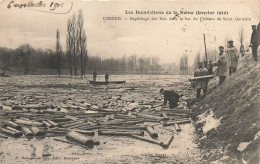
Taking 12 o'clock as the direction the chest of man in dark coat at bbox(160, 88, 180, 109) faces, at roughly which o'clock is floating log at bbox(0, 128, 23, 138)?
The floating log is roughly at 11 o'clock from the man in dark coat.

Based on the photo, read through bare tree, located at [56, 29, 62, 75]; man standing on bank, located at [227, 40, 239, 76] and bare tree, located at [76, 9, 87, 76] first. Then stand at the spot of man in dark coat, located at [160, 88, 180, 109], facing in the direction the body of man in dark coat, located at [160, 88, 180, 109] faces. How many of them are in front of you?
2

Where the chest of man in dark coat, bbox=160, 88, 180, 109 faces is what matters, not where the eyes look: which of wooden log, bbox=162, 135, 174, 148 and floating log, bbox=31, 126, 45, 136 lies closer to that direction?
the floating log

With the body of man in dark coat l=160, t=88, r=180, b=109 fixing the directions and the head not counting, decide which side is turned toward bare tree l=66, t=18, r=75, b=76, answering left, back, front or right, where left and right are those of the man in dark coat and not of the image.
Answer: right

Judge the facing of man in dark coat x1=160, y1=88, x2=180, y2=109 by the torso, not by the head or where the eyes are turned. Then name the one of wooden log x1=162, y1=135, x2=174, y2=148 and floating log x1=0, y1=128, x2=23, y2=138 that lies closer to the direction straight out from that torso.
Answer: the floating log

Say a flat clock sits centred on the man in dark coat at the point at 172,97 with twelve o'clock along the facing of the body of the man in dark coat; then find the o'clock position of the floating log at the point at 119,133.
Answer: The floating log is roughly at 10 o'clock from the man in dark coat.

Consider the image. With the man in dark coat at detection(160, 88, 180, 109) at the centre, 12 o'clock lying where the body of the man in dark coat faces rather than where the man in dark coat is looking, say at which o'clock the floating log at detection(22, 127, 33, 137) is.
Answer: The floating log is roughly at 11 o'clock from the man in dark coat.

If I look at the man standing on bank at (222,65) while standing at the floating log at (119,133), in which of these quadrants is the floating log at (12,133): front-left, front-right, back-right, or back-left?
back-left

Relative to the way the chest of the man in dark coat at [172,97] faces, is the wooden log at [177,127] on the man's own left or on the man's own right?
on the man's own left

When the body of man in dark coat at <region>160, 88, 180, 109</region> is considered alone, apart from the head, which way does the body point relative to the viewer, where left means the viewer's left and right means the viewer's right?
facing to the left of the viewer

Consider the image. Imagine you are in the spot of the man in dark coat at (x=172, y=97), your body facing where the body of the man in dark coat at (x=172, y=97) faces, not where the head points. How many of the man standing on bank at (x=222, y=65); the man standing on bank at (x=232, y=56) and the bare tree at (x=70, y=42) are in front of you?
1

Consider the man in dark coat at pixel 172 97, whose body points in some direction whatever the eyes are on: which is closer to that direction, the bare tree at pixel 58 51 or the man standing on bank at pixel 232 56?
the bare tree

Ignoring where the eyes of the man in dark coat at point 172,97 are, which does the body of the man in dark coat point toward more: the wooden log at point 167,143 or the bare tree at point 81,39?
the bare tree

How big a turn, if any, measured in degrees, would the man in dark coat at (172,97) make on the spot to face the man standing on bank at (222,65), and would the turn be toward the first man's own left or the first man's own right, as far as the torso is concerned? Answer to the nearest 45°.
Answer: approximately 180°
